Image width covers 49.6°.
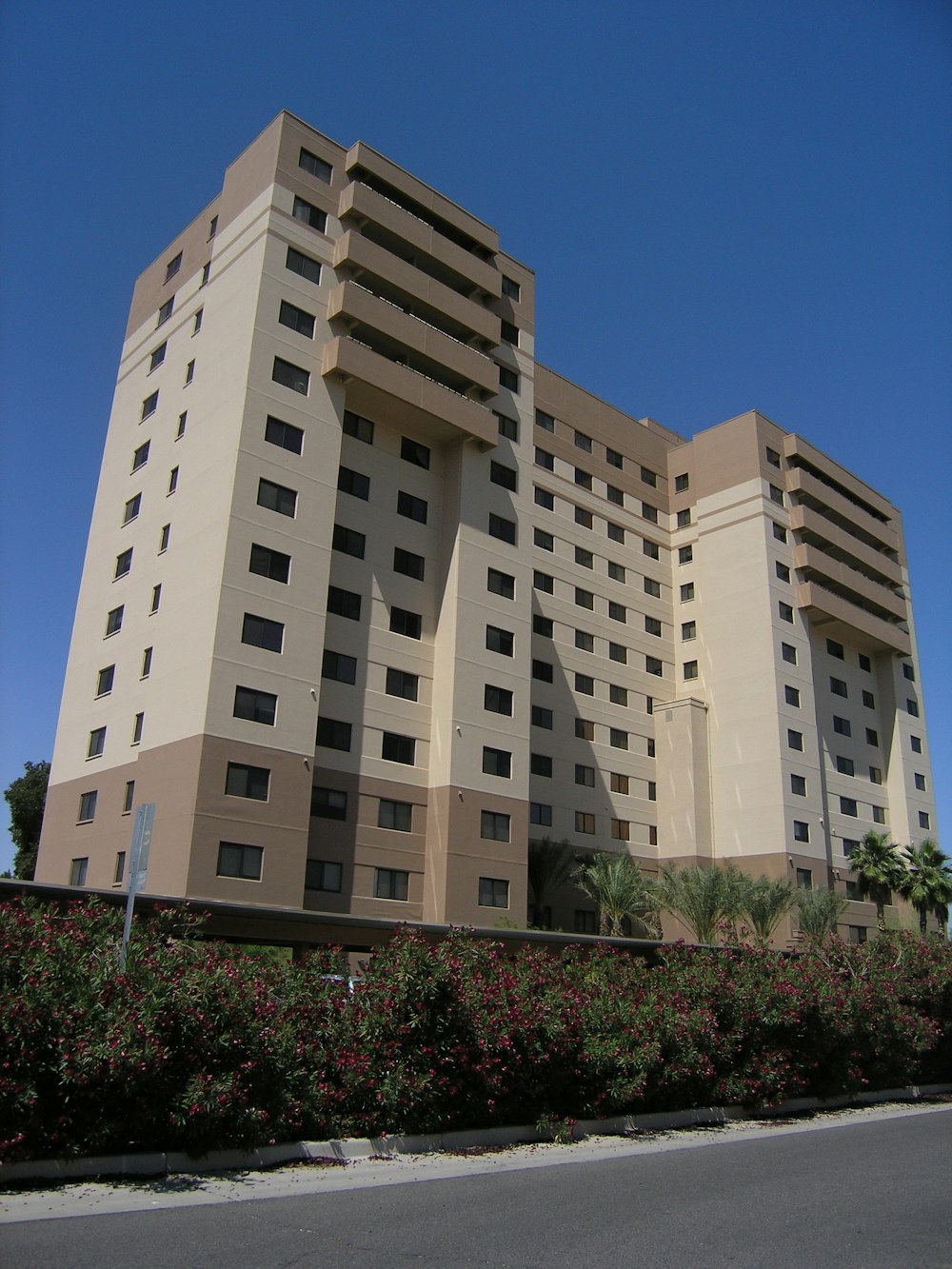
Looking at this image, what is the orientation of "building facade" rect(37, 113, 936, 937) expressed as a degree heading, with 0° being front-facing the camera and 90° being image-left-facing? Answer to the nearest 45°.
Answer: approximately 315°

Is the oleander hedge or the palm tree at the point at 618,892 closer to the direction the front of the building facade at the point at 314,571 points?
the oleander hedge

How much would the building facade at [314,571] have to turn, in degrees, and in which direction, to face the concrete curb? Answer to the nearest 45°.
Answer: approximately 45° to its right

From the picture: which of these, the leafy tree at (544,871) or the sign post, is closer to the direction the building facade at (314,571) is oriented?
the sign post

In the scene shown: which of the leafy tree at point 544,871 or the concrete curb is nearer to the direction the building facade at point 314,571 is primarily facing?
the concrete curb

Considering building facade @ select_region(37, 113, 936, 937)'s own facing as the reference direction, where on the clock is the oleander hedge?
The oleander hedge is roughly at 1 o'clock from the building facade.

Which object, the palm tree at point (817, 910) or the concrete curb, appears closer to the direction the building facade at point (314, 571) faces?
the concrete curb

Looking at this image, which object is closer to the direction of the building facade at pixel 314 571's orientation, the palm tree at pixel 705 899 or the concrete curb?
the concrete curb

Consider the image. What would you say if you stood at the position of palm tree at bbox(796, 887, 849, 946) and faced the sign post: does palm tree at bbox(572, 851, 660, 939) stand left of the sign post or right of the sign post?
right

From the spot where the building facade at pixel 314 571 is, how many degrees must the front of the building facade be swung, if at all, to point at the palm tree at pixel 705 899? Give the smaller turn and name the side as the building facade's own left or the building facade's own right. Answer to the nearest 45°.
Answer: approximately 90° to the building facade's own left

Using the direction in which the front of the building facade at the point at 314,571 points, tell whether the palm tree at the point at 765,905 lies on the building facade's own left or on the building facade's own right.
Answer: on the building facade's own left

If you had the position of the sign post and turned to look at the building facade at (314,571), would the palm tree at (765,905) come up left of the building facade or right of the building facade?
right
